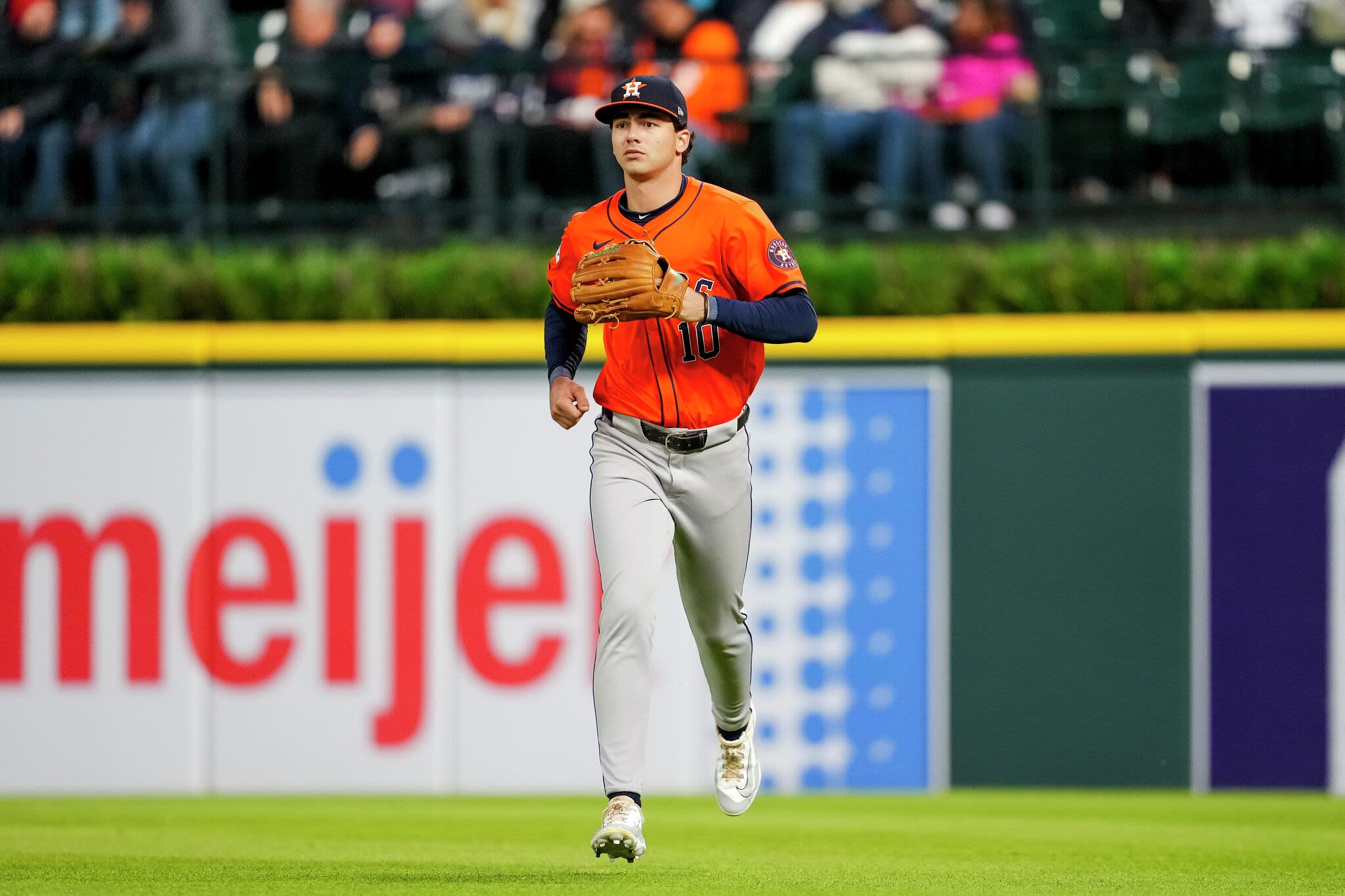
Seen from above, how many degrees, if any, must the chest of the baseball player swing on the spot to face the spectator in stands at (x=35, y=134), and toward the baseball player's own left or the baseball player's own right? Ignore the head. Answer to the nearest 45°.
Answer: approximately 135° to the baseball player's own right

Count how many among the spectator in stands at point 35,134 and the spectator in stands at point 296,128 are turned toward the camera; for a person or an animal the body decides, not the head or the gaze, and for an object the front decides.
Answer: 2

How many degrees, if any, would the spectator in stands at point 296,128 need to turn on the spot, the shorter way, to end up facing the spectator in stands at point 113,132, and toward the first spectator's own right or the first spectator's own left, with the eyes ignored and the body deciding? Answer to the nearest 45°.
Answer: approximately 90° to the first spectator's own right

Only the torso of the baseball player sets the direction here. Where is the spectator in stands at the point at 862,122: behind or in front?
behind

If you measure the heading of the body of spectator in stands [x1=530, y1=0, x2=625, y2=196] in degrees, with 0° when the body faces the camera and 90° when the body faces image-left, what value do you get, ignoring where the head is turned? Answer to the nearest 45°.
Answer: approximately 0°

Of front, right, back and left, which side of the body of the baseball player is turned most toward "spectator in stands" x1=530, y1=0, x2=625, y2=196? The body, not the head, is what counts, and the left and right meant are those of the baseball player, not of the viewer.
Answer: back

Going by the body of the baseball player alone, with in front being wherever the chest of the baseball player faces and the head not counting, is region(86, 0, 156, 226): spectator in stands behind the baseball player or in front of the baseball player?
behind

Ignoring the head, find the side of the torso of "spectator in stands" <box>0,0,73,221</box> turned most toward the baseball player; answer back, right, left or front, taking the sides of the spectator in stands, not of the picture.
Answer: front

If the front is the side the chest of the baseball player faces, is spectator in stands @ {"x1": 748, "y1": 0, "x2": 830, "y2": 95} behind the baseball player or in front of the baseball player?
behind

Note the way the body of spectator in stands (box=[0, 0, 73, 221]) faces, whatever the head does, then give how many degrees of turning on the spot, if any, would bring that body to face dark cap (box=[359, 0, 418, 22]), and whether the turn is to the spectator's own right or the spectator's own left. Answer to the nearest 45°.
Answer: approximately 90° to the spectator's own left

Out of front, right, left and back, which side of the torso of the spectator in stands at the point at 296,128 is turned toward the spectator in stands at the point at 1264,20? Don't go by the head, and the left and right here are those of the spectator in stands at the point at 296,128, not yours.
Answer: left

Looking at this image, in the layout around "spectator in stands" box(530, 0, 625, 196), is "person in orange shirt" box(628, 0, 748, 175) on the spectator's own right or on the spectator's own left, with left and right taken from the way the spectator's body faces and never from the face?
on the spectator's own left
